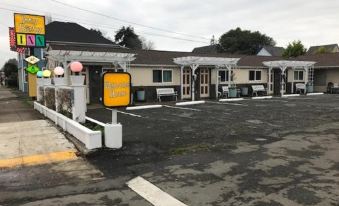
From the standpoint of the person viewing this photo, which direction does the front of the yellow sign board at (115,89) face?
facing the viewer

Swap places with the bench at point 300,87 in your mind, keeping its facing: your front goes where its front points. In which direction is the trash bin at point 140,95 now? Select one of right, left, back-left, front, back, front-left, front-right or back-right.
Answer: front-right

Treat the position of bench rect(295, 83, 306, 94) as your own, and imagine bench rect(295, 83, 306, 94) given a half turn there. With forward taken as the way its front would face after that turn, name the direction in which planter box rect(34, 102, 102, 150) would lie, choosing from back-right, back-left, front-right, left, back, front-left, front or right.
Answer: back

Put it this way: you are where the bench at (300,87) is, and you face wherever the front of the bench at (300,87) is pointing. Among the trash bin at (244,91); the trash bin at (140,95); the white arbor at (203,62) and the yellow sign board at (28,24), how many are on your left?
0

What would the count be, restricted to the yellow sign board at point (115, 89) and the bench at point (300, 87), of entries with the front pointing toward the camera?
2

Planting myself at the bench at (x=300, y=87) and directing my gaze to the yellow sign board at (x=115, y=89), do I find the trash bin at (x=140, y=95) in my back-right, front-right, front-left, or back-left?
front-right

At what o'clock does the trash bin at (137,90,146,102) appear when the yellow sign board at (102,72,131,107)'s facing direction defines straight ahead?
The trash bin is roughly at 6 o'clock from the yellow sign board.

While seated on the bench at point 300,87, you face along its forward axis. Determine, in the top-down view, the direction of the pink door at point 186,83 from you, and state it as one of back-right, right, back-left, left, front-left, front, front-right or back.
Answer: front-right

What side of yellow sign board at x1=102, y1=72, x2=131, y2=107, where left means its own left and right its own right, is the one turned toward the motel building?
back

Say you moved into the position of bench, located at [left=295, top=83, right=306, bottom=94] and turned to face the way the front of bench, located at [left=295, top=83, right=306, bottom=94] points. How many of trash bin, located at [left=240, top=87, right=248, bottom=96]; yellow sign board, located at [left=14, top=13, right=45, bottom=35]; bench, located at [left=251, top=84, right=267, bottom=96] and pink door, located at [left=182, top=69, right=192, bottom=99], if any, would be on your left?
0

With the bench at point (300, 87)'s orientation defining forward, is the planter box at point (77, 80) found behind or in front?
in front

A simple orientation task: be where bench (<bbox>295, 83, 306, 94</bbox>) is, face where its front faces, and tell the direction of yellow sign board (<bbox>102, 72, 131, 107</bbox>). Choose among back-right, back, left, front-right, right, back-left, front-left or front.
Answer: front

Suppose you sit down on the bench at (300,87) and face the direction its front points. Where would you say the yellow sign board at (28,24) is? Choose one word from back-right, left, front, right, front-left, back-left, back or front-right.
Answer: front-right

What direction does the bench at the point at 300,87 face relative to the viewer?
toward the camera

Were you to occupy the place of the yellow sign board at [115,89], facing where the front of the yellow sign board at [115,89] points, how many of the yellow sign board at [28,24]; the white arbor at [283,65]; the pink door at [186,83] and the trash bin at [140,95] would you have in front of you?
0
